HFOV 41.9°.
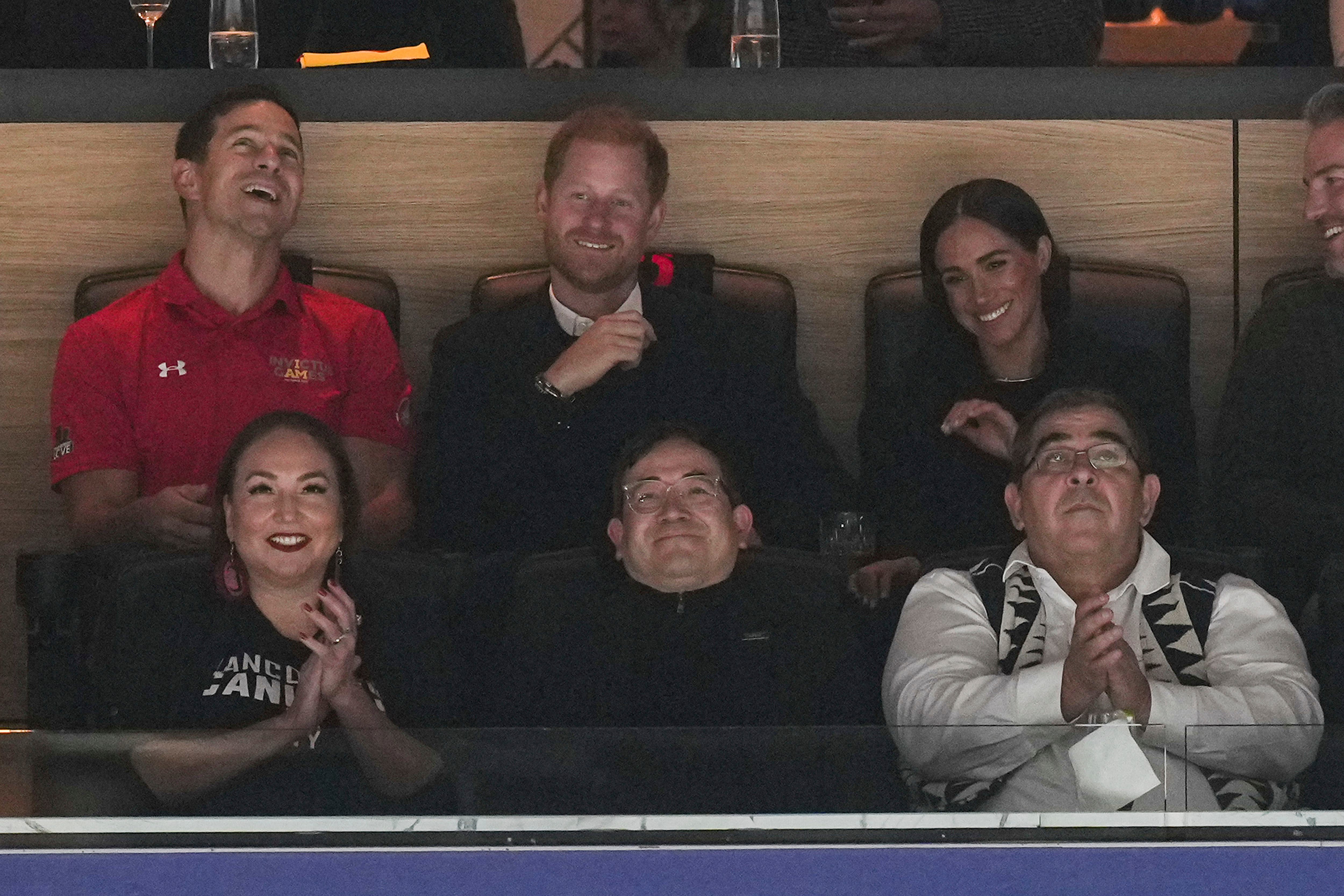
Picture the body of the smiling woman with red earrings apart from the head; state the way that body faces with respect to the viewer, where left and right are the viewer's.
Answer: facing the viewer

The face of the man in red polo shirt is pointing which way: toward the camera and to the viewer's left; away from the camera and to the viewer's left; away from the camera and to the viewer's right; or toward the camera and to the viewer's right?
toward the camera and to the viewer's right

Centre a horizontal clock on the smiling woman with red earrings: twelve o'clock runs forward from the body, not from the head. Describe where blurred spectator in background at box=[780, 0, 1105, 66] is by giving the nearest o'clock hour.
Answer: The blurred spectator in background is roughly at 8 o'clock from the smiling woman with red earrings.

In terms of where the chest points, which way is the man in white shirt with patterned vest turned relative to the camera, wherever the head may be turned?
toward the camera

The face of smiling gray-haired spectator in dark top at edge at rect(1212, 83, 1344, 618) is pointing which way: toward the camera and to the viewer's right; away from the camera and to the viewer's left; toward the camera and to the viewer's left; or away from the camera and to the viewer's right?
toward the camera and to the viewer's left

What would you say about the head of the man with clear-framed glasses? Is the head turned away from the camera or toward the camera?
toward the camera

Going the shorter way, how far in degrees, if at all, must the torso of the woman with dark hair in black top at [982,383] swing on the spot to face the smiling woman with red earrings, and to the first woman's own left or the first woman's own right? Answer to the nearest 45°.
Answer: approximately 45° to the first woman's own right

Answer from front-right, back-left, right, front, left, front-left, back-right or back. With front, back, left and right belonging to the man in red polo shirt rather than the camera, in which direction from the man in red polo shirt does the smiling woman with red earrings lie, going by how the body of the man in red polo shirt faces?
front

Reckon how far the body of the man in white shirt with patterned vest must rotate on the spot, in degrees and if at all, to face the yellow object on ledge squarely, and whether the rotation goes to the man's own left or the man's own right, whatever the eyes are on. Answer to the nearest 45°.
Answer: approximately 135° to the man's own right

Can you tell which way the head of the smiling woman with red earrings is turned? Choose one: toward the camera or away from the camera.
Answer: toward the camera

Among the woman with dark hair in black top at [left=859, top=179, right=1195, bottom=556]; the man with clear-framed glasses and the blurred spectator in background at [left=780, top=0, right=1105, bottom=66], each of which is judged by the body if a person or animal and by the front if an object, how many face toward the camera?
3
